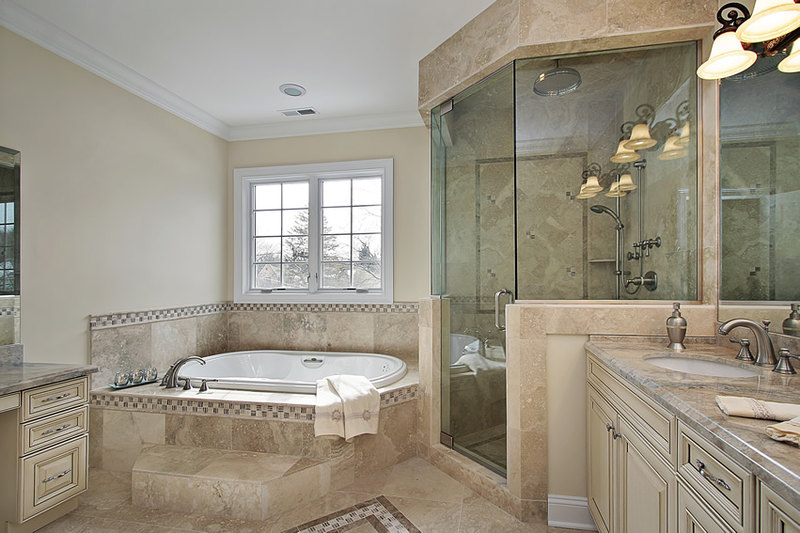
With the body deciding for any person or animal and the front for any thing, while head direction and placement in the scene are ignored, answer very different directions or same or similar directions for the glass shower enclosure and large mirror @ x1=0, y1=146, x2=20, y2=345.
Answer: very different directions

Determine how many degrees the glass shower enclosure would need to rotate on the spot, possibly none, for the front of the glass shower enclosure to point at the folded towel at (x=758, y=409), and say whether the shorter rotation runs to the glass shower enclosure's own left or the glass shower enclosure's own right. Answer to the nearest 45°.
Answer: approximately 45° to the glass shower enclosure's own left

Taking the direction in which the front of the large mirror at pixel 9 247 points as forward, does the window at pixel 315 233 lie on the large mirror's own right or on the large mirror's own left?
on the large mirror's own left

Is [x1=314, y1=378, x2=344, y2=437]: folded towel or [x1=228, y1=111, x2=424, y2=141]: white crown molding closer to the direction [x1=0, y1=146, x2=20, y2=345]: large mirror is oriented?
the folded towel

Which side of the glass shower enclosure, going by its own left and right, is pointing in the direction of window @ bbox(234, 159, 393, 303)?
right

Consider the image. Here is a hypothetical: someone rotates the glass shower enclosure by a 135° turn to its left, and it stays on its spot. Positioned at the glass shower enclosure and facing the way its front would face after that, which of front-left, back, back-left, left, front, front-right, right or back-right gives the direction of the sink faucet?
front-right

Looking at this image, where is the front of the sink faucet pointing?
to the viewer's left

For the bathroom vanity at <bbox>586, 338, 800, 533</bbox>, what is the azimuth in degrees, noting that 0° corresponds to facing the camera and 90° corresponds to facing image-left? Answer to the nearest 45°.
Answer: approximately 45°

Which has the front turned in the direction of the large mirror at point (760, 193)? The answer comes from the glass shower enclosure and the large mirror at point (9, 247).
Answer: the large mirror at point (9, 247)

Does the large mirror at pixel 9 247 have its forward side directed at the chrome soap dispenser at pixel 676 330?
yes

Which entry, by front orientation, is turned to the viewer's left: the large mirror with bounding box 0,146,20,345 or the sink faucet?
the sink faucet

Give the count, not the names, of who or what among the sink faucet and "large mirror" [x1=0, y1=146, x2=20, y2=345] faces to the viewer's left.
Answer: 1
